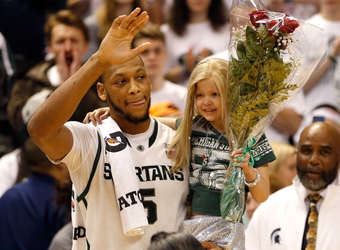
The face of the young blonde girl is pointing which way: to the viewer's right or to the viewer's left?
to the viewer's left

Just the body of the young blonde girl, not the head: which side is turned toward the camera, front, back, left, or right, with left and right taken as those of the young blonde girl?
front
